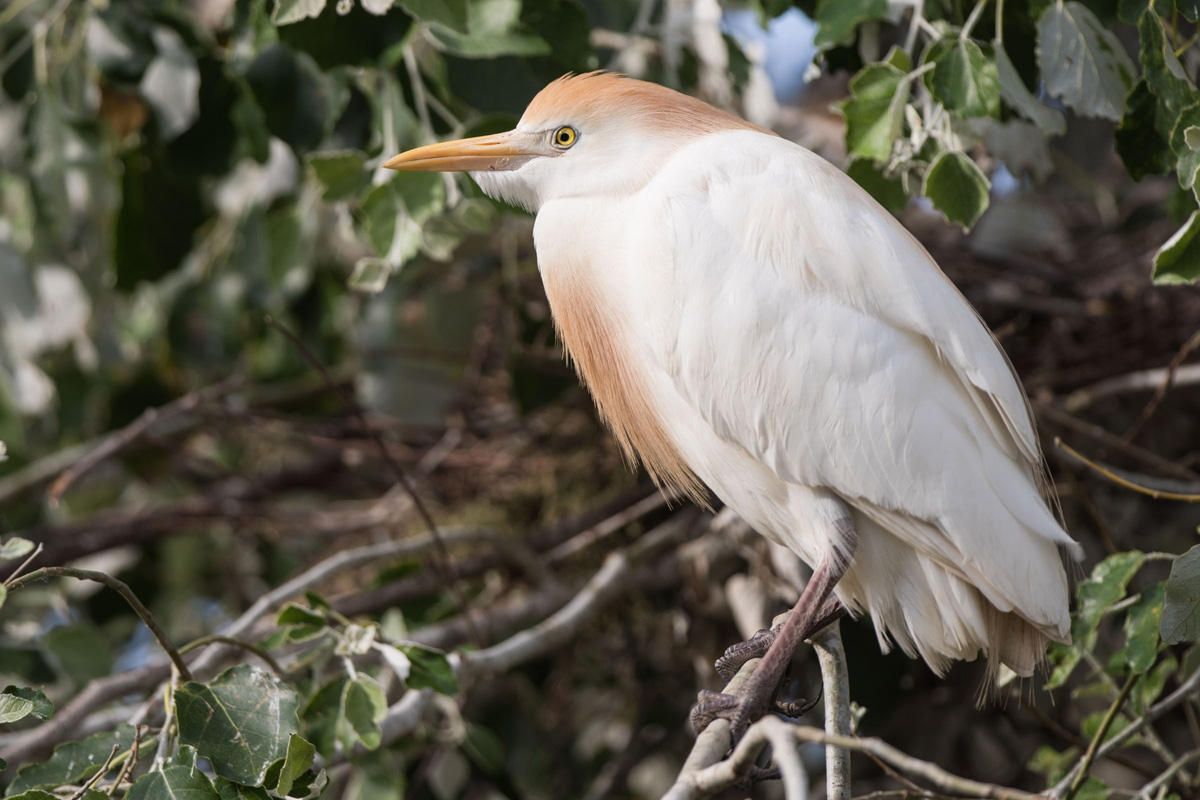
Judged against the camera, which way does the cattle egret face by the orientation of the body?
to the viewer's left

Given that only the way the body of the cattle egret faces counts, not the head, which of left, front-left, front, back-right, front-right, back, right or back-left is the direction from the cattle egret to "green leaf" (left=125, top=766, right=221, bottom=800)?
front-left

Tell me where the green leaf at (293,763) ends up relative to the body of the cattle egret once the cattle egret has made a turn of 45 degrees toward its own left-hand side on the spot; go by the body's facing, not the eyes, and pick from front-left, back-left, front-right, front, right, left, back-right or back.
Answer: front

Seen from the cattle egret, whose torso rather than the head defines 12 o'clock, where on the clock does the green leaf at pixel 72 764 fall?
The green leaf is roughly at 11 o'clock from the cattle egret.
